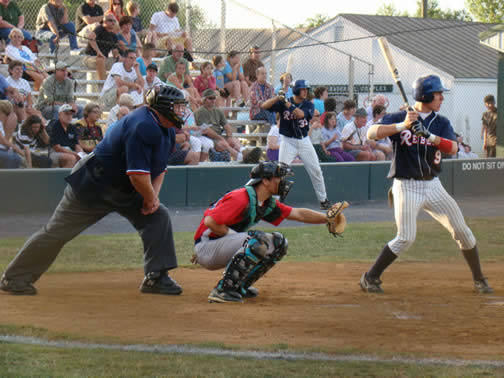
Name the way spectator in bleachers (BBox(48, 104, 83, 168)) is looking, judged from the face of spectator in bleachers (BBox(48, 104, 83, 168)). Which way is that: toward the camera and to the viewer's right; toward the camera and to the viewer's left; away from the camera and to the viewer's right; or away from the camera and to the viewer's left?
toward the camera and to the viewer's right

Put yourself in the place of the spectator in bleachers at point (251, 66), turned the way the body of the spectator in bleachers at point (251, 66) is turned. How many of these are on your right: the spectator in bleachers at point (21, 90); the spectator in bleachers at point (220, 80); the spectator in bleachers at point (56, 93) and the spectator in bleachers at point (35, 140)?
4

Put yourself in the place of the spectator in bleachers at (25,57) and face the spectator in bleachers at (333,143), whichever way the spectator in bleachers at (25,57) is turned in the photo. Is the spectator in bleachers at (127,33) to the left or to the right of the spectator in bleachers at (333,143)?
left

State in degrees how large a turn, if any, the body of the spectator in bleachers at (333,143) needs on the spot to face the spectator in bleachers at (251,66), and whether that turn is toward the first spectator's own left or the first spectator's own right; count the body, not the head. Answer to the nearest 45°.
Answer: approximately 180°

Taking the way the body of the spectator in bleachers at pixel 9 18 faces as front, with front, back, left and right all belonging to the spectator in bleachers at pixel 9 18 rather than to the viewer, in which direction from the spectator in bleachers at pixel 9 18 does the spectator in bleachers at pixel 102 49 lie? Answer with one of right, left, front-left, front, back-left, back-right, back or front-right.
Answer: front-left

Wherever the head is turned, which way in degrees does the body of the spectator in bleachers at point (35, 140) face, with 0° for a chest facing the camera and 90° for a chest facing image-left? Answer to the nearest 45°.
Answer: approximately 315°

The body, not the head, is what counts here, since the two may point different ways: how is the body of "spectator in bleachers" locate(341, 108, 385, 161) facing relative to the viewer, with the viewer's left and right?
facing the viewer and to the right of the viewer

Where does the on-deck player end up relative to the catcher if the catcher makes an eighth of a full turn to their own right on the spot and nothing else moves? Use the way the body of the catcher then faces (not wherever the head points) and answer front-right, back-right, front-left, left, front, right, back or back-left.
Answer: back-left

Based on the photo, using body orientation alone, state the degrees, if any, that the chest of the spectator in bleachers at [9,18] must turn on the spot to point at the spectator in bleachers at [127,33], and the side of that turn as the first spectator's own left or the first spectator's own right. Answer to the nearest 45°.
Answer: approximately 45° to the first spectator's own left

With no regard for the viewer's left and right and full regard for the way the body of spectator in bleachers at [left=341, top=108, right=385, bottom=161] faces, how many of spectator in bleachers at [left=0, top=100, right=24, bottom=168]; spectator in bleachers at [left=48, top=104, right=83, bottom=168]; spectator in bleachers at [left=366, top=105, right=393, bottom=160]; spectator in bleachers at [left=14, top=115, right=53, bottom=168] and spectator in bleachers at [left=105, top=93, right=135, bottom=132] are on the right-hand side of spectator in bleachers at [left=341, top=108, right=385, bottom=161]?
4

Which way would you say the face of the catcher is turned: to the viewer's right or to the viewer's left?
to the viewer's right

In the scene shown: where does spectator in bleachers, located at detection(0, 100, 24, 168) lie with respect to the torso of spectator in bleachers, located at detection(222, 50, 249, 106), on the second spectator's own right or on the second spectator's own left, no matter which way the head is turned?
on the second spectator's own right
